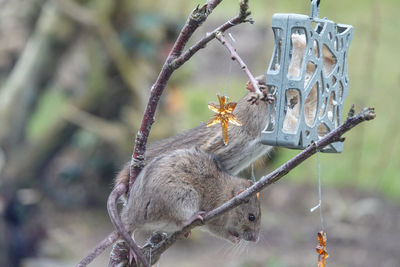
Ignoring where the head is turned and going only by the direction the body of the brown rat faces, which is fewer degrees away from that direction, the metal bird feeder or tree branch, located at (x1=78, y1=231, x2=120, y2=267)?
the metal bird feeder

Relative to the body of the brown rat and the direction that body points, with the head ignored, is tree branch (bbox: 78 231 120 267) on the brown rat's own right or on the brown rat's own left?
on the brown rat's own right

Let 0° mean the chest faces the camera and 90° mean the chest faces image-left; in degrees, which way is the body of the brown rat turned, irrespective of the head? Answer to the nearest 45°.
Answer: approximately 270°

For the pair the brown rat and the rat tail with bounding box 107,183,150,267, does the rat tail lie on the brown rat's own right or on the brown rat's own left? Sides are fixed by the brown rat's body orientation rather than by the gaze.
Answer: on the brown rat's own right
